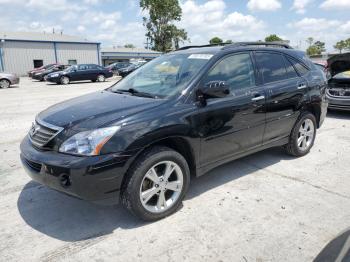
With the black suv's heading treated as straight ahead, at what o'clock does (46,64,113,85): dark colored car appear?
The dark colored car is roughly at 4 o'clock from the black suv.

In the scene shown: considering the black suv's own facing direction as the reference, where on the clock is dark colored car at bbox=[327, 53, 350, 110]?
The dark colored car is roughly at 6 o'clock from the black suv.

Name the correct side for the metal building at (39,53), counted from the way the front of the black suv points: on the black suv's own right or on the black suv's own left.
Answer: on the black suv's own right

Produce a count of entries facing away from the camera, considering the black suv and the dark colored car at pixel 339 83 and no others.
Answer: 0

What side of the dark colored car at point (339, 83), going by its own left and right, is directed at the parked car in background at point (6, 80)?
right

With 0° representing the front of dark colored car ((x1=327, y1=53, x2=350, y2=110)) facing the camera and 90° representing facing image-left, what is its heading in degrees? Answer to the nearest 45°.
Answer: approximately 0°

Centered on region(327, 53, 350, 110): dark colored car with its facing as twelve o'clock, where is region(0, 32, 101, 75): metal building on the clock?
The metal building is roughly at 4 o'clock from the dark colored car.

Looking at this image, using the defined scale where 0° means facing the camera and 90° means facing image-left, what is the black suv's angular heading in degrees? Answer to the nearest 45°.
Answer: approximately 45°

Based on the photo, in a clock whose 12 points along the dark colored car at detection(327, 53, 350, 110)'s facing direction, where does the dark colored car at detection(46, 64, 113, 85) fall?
the dark colored car at detection(46, 64, 113, 85) is roughly at 4 o'clock from the dark colored car at detection(327, 53, 350, 110).

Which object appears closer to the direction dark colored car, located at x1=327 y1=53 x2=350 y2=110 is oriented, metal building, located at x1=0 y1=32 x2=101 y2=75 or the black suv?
the black suv
